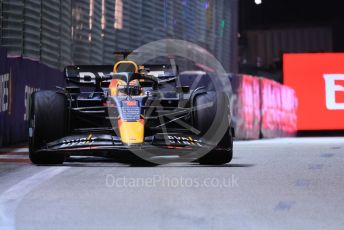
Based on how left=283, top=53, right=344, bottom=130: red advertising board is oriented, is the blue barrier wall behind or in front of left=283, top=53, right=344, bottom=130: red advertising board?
in front

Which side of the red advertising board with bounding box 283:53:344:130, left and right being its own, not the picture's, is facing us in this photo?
front

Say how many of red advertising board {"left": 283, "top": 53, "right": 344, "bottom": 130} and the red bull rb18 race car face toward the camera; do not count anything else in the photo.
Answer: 2

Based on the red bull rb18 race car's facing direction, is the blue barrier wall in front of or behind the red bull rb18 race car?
behind

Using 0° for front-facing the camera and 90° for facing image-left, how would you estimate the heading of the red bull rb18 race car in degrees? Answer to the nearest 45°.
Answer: approximately 0°

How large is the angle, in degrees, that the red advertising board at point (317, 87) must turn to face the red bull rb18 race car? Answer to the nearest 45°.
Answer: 0° — it already faces it
